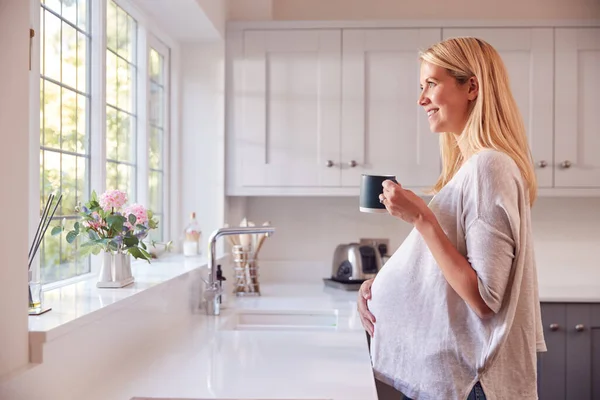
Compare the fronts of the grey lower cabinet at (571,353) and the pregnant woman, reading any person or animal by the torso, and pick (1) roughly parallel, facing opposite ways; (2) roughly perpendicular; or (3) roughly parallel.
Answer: roughly perpendicular

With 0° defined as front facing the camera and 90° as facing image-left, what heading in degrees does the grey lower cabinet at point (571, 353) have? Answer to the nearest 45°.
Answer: approximately 0°

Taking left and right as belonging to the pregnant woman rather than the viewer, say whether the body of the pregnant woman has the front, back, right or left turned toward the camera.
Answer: left

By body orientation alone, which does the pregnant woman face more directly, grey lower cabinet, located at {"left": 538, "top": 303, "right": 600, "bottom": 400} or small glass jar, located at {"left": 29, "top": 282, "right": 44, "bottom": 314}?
the small glass jar

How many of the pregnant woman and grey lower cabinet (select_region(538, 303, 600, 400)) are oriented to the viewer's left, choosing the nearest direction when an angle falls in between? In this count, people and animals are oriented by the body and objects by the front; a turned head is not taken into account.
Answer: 1

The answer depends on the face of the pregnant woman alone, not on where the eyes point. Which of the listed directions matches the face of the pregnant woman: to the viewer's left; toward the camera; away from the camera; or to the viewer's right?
to the viewer's left

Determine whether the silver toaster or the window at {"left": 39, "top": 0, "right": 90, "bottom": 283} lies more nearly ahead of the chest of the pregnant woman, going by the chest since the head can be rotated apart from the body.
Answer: the window

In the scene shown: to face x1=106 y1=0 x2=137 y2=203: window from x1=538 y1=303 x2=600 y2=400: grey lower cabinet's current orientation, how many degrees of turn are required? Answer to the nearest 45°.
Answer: approximately 45° to its right

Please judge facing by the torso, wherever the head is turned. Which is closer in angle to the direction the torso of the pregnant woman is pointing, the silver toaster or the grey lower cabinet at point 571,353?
the silver toaster
